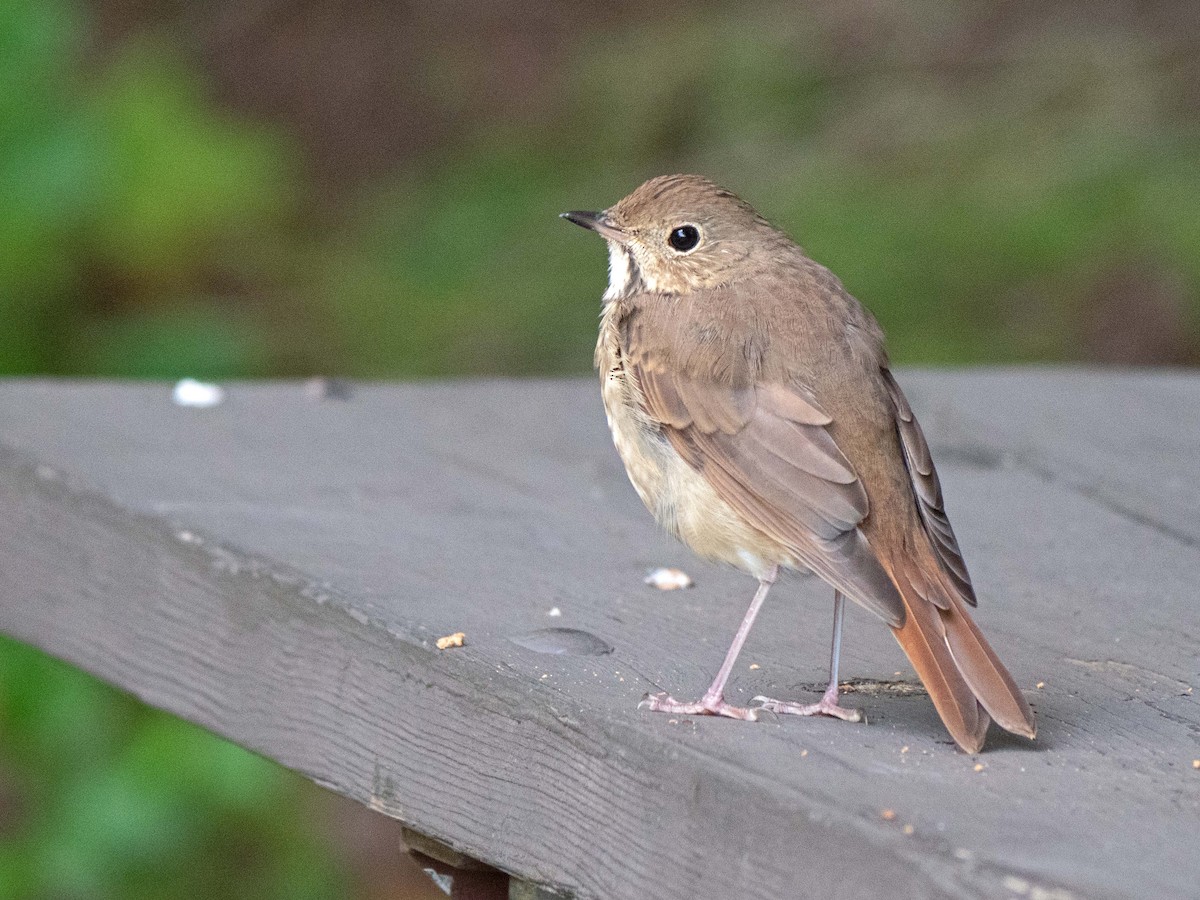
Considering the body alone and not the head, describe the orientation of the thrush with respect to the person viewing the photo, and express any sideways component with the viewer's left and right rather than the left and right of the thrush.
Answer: facing away from the viewer and to the left of the viewer
